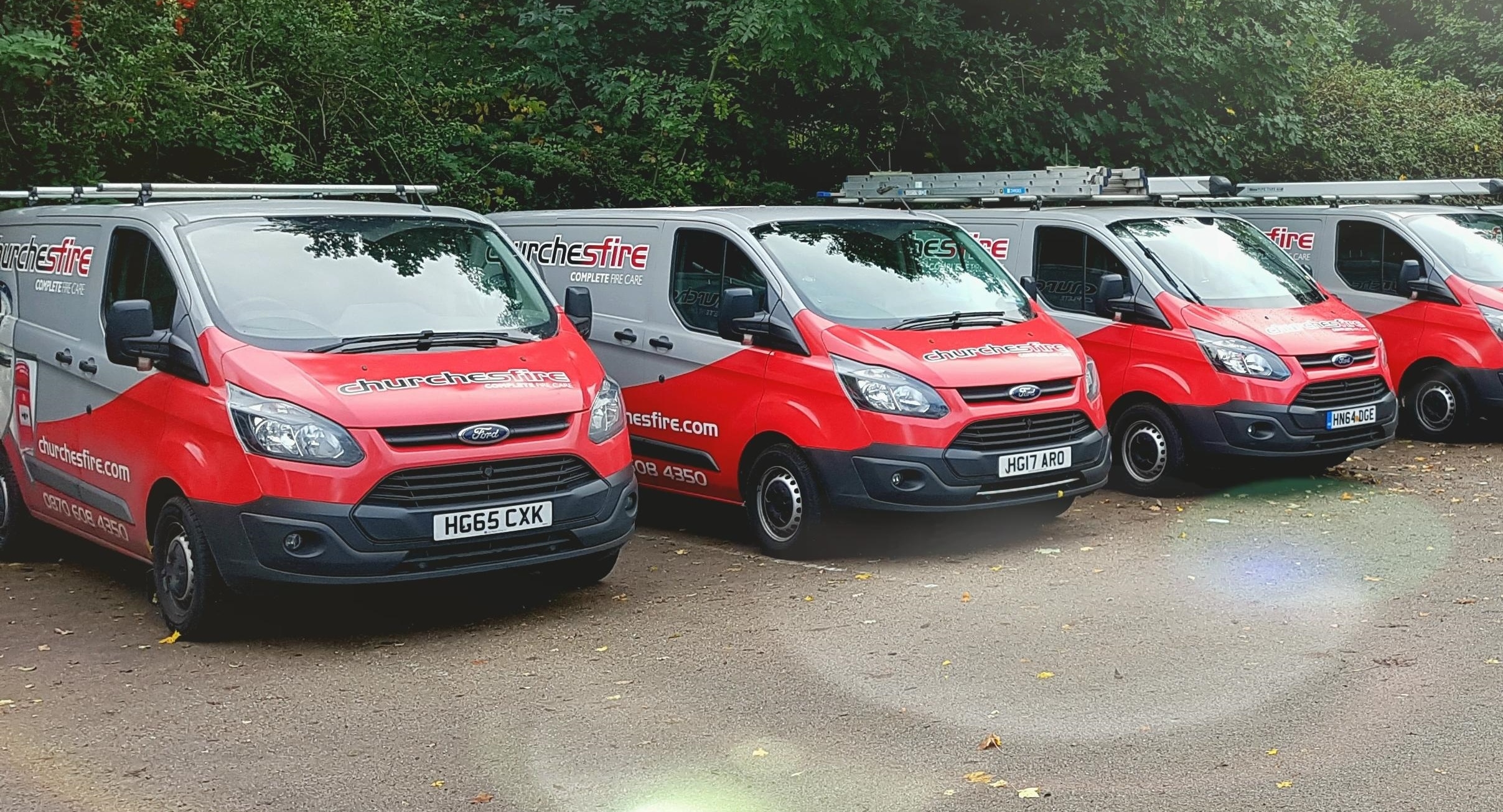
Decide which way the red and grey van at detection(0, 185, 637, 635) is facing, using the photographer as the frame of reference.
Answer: facing the viewer and to the right of the viewer

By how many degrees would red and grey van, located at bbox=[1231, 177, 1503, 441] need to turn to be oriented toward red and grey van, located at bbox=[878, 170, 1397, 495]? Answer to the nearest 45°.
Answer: approximately 90° to its right

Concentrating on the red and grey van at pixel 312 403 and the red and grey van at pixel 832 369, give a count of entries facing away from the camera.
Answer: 0

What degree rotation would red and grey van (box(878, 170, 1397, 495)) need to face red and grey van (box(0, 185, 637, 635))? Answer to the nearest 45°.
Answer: approximately 90° to its right

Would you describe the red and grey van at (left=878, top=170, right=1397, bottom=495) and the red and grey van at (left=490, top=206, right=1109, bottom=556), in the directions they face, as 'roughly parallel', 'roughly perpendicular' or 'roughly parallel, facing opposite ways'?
roughly parallel

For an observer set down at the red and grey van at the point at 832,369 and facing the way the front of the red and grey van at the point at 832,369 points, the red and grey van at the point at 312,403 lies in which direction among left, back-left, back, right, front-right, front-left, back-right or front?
right

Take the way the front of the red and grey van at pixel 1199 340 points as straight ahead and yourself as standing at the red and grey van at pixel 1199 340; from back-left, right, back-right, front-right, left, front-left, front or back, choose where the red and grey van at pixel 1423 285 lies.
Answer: left

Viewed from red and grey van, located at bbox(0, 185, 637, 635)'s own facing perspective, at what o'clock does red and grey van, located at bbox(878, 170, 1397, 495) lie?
red and grey van, located at bbox(878, 170, 1397, 495) is roughly at 10 o'clock from red and grey van, located at bbox(0, 185, 637, 635).

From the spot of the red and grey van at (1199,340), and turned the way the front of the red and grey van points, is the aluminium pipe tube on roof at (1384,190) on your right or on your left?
on your left

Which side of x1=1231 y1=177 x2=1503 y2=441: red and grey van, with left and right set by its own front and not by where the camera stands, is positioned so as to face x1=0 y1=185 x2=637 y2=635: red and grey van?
right

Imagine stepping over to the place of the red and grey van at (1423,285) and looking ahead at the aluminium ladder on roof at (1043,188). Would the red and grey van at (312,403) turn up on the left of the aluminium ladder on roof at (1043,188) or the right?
left

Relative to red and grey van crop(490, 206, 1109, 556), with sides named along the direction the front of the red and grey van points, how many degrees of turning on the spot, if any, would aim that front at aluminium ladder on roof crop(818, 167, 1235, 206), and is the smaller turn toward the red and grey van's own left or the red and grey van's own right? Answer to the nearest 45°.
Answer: approximately 90° to the red and grey van's own left

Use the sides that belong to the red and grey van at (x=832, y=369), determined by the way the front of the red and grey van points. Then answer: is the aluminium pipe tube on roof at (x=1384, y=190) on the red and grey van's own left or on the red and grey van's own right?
on the red and grey van's own left

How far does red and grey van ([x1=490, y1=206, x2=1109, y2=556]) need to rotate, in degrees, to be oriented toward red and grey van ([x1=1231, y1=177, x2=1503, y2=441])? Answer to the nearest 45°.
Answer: approximately 90° to its left
